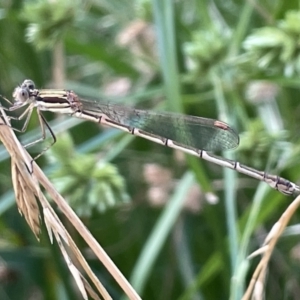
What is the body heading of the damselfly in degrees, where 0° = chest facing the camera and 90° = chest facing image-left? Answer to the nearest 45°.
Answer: approximately 90°
